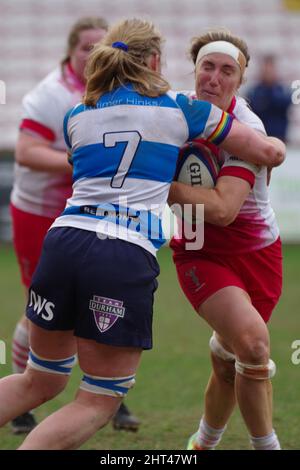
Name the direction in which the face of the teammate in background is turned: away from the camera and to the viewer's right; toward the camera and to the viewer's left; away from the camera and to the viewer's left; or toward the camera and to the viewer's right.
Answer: toward the camera and to the viewer's right

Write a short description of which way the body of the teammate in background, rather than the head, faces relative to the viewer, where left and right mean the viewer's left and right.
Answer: facing the viewer and to the right of the viewer
